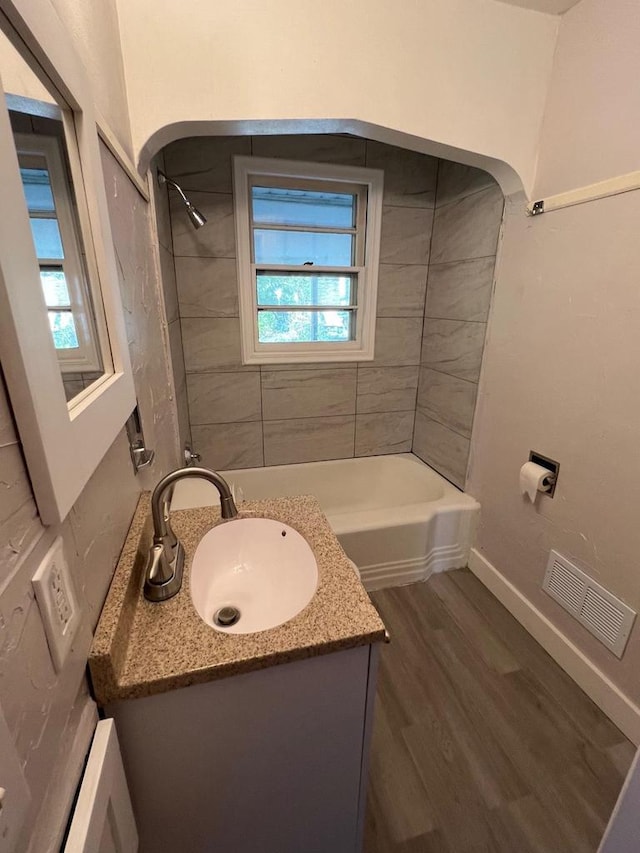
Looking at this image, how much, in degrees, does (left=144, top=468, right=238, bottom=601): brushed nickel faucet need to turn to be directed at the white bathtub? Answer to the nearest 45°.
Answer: approximately 45° to its left

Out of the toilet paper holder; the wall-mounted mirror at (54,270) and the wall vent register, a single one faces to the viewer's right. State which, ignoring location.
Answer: the wall-mounted mirror

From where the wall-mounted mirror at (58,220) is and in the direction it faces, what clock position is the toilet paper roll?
The toilet paper roll is roughly at 12 o'clock from the wall-mounted mirror.

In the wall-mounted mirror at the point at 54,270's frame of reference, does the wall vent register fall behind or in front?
in front

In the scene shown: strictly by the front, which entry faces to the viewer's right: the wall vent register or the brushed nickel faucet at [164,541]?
the brushed nickel faucet

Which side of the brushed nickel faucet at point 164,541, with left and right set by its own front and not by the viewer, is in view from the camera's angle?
right

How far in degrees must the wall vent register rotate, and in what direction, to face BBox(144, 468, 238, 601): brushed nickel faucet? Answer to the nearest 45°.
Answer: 0° — it already faces it

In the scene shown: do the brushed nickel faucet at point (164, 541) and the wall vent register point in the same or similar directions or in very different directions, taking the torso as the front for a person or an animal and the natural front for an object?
very different directions

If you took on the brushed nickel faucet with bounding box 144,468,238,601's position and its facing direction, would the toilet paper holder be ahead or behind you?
ahead

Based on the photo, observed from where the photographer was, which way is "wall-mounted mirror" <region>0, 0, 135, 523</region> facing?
facing to the right of the viewer

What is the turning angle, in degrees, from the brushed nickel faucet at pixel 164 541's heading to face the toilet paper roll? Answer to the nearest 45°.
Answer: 0° — it already faces it
